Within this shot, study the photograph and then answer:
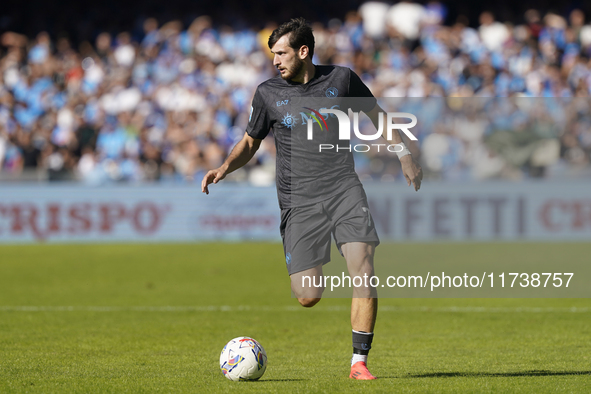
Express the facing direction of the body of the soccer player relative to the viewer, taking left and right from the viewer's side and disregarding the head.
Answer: facing the viewer
